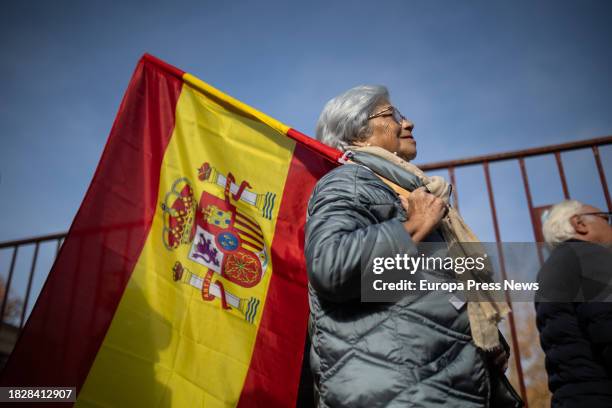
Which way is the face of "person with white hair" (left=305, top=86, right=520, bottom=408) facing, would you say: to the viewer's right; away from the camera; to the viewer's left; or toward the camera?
to the viewer's right

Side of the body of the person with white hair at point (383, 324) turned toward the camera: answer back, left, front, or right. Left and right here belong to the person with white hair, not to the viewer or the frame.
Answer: right

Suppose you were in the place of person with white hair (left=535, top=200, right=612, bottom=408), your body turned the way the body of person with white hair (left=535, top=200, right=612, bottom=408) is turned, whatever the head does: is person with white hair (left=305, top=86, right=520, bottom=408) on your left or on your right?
on your right

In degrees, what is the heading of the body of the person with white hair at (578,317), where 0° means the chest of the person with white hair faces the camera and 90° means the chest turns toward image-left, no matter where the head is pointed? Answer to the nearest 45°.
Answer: approximately 270°

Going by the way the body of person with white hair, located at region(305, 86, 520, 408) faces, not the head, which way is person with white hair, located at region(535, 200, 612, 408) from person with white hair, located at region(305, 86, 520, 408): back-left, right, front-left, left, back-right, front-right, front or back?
front-left

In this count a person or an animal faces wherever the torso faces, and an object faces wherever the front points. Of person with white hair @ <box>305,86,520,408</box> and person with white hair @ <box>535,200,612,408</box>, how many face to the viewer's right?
2
